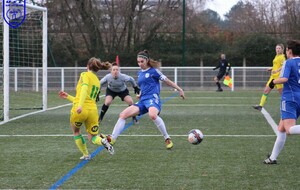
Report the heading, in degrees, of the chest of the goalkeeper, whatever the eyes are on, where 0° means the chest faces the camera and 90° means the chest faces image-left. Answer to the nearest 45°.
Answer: approximately 0°

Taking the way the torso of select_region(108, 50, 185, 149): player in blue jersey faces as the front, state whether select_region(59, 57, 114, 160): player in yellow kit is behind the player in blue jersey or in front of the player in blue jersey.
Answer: in front

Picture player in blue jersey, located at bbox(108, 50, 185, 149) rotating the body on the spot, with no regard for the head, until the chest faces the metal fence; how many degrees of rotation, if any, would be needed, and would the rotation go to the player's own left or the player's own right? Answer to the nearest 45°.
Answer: approximately 135° to the player's own right

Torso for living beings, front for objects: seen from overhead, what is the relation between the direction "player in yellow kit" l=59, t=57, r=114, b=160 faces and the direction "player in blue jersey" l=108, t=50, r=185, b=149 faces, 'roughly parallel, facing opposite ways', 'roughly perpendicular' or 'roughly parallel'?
roughly perpendicular

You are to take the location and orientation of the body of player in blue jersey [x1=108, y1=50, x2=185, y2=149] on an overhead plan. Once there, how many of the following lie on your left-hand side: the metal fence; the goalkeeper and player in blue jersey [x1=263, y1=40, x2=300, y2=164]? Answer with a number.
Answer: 1

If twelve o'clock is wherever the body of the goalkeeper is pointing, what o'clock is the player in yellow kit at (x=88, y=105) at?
The player in yellow kit is roughly at 12 o'clock from the goalkeeper.

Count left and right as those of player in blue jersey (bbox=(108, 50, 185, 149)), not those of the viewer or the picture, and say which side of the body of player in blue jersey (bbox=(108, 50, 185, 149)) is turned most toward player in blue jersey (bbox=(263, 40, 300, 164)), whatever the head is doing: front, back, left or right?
left

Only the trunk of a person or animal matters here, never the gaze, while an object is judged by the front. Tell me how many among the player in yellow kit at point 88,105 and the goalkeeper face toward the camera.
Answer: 1

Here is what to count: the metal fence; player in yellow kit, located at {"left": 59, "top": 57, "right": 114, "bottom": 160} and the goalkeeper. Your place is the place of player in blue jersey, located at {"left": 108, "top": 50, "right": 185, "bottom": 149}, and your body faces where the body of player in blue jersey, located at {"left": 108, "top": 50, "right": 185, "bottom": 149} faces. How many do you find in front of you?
1

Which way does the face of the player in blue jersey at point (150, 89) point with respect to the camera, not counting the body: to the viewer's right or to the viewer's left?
to the viewer's left

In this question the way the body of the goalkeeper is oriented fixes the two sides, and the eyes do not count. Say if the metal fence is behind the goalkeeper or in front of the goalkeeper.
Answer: behind
